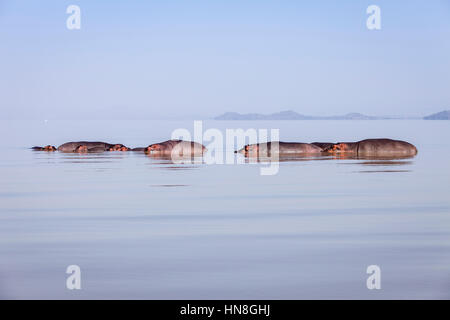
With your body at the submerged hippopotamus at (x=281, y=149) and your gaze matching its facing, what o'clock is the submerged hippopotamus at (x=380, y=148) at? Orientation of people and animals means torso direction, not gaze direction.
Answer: the submerged hippopotamus at (x=380, y=148) is roughly at 6 o'clock from the submerged hippopotamus at (x=281, y=149).

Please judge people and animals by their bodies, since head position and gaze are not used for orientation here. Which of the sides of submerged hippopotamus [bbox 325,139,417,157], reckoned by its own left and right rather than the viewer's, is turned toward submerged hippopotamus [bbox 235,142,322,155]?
front

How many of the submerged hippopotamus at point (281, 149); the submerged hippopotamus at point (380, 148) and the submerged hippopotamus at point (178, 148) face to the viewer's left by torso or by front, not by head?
3

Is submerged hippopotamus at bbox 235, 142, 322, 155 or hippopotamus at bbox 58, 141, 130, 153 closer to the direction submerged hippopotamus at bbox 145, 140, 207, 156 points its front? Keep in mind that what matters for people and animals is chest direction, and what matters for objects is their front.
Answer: the hippopotamus

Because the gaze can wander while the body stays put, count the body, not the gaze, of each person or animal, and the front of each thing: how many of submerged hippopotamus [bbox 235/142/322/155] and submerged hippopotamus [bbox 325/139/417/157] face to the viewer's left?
2

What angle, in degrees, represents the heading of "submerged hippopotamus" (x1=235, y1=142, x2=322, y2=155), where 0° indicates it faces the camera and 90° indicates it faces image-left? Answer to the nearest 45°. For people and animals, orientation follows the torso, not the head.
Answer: approximately 90°

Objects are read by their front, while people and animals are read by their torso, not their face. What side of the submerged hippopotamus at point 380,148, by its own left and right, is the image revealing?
left

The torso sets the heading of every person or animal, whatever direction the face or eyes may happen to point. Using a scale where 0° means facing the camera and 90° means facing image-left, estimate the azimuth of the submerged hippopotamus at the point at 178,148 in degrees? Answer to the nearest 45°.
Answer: approximately 90°

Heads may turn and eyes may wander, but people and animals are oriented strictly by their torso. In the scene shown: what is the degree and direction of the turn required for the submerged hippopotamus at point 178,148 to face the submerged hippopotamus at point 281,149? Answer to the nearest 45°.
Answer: approximately 135° to its left

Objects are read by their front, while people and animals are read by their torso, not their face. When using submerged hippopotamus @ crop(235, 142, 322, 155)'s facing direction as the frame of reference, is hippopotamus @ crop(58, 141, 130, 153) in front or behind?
in front

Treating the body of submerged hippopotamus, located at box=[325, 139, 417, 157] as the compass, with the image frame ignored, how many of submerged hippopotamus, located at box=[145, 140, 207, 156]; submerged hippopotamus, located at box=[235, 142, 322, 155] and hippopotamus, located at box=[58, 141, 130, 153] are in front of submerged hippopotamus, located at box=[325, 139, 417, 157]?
3

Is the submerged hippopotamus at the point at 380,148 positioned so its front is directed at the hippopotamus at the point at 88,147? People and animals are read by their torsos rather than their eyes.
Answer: yes

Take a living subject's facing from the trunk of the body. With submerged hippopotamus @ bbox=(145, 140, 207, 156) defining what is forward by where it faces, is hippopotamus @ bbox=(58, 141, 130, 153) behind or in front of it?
in front

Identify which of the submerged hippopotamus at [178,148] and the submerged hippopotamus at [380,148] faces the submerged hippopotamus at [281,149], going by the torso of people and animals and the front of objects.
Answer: the submerged hippopotamus at [380,148]
